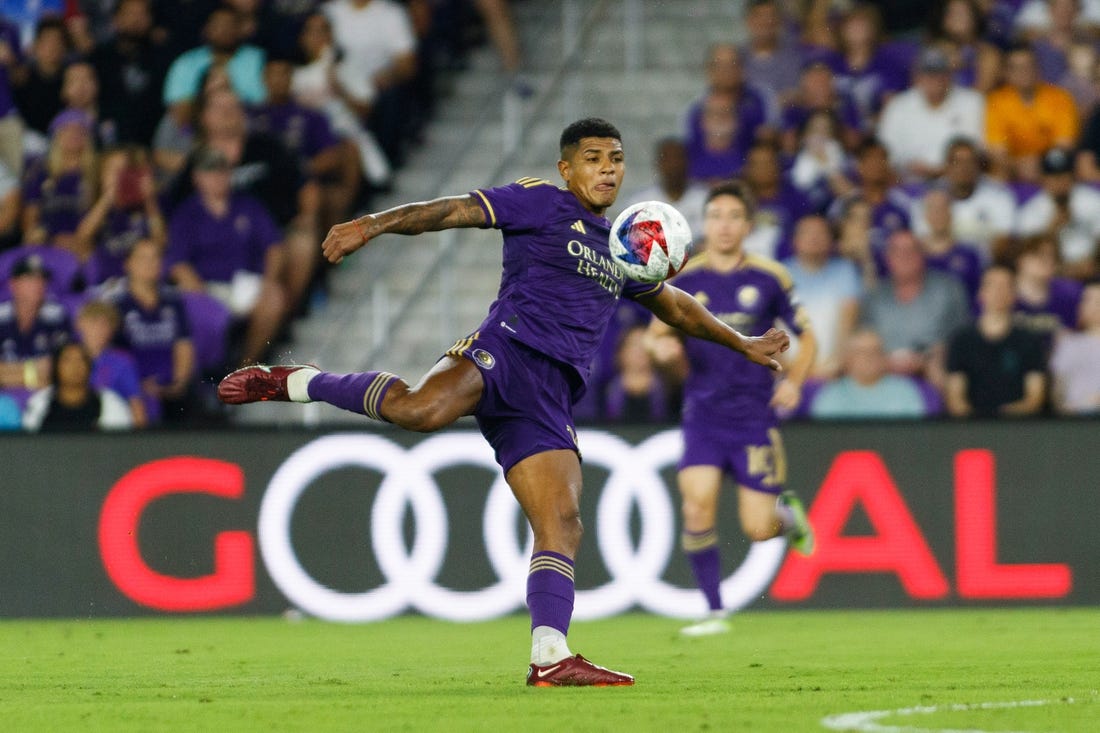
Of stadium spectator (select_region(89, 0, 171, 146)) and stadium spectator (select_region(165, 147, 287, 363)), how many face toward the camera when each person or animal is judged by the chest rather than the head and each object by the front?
2

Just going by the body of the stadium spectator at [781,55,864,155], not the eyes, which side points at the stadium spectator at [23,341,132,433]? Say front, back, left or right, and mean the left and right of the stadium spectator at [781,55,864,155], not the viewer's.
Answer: right

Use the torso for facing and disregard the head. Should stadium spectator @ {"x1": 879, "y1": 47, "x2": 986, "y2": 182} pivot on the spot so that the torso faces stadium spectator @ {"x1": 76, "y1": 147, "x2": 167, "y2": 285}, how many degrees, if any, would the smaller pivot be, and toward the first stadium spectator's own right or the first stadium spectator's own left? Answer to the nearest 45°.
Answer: approximately 90° to the first stadium spectator's own right

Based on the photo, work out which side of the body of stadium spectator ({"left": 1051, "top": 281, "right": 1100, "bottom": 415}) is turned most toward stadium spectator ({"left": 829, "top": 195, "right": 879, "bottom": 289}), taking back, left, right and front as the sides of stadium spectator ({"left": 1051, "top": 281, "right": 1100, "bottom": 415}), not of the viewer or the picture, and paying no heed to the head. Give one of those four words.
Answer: right

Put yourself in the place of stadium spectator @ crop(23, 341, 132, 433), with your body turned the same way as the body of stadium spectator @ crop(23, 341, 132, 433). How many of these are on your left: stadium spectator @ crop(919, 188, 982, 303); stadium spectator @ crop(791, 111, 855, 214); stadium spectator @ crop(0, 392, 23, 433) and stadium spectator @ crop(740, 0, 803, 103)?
3

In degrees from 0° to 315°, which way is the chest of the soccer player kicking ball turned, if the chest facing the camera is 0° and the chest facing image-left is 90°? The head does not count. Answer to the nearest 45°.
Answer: approximately 315°

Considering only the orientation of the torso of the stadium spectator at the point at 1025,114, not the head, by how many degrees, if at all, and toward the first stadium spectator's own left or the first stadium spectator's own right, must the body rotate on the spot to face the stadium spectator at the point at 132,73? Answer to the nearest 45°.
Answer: approximately 90° to the first stadium spectator's own right
